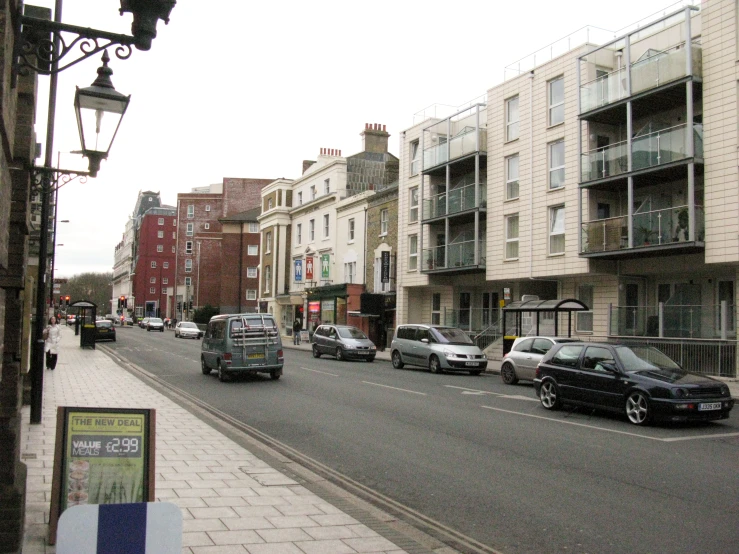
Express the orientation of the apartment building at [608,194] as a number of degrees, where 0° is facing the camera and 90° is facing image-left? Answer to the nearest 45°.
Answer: approximately 45°

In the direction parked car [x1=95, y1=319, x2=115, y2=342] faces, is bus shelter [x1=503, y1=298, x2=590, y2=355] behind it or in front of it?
behind

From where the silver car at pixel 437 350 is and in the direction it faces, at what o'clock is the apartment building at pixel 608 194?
The apartment building is roughly at 10 o'clock from the silver car.

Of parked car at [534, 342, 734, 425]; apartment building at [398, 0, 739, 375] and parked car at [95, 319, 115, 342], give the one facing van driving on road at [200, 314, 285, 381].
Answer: the apartment building

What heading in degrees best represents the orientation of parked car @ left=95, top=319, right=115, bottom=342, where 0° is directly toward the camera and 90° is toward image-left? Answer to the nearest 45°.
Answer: approximately 180°

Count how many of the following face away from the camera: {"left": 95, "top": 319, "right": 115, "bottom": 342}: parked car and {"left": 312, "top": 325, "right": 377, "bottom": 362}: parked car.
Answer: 1

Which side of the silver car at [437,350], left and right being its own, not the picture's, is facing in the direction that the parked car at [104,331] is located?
back

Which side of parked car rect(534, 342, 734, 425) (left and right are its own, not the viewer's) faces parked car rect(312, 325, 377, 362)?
back

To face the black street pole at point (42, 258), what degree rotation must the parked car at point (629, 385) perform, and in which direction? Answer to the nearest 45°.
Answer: approximately 90° to its right

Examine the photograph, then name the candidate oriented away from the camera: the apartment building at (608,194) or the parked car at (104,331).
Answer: the parked car

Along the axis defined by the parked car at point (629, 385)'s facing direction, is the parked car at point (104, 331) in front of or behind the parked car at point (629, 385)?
behind

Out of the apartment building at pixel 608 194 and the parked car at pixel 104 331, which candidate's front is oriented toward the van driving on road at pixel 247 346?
the apartment building

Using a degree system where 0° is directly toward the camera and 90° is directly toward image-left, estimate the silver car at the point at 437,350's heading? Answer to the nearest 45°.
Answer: approximately 315°

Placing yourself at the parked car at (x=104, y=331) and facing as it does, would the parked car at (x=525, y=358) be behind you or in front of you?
behind

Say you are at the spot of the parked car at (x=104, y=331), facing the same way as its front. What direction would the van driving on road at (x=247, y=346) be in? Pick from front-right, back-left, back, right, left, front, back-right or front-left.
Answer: back

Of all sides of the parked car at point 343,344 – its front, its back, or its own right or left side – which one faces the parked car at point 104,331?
back
